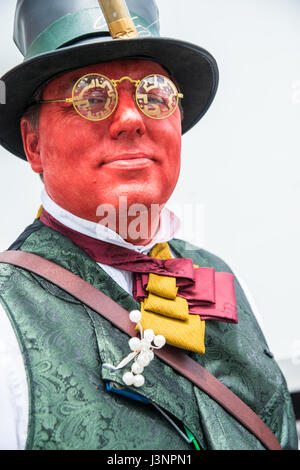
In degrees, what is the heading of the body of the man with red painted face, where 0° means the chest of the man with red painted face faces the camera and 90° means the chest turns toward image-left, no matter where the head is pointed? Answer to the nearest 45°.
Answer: approximately 315°
